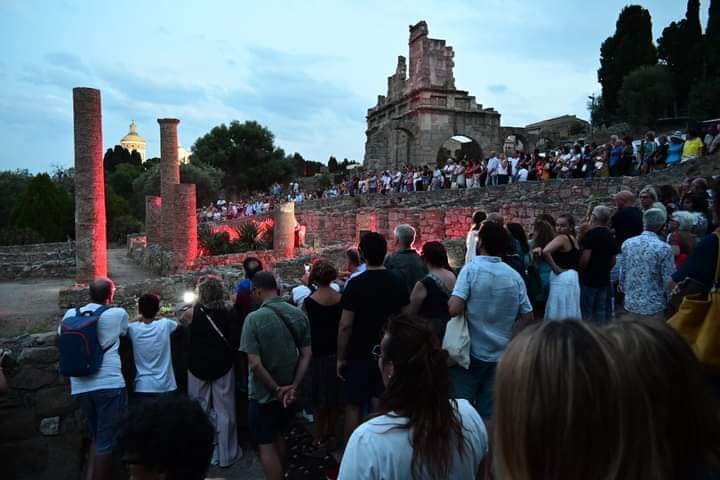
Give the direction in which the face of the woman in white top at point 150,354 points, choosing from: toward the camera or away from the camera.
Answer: away from the camera

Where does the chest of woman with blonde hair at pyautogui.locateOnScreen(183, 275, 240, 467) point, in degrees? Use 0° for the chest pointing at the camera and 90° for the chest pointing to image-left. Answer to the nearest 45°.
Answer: approximately 180°

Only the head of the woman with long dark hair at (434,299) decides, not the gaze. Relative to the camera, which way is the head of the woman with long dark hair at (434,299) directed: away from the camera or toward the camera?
away from the camera

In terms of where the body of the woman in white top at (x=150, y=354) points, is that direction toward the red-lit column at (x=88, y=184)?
yes

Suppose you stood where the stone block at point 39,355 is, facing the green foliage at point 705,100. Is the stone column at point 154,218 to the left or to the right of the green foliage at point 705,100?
left

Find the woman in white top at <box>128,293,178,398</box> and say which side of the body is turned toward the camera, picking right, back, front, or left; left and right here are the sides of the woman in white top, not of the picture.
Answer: back

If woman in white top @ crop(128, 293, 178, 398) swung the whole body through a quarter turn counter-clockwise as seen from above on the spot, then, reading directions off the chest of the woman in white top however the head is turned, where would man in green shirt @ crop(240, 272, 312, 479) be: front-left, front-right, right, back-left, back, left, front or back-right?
back-left

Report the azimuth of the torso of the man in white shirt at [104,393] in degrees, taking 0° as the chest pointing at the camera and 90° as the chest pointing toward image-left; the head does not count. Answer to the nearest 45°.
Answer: approximately 225°

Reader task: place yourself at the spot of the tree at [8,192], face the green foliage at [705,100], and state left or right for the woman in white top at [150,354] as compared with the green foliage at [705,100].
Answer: right
